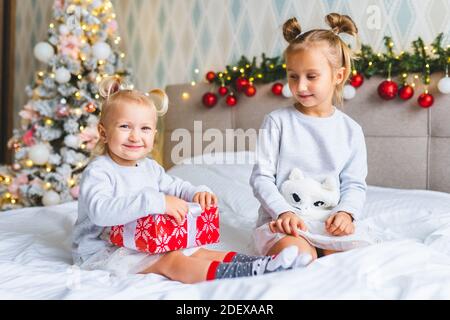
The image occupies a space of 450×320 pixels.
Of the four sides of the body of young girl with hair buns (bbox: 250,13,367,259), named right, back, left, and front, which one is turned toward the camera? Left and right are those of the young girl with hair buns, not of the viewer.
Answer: front

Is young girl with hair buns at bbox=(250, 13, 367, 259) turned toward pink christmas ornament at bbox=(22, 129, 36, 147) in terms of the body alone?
no

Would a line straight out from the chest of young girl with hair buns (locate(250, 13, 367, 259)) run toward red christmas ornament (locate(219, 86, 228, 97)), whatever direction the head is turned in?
no

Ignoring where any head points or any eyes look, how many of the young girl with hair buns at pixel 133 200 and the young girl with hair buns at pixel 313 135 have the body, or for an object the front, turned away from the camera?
0

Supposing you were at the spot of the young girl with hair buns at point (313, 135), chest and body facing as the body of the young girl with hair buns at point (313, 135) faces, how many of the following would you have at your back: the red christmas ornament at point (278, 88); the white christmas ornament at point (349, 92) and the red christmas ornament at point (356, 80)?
3

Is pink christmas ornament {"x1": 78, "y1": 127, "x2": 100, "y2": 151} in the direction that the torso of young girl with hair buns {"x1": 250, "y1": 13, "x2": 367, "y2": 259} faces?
no

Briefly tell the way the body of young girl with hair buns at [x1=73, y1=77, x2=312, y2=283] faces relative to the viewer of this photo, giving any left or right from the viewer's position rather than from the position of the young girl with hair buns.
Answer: facing the viewer and to the right of the viewer

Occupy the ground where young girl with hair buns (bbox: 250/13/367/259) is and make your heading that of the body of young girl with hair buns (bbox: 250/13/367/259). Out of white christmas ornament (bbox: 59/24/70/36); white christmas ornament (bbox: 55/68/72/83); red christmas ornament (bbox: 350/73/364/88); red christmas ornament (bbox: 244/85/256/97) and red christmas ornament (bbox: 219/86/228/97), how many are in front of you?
0

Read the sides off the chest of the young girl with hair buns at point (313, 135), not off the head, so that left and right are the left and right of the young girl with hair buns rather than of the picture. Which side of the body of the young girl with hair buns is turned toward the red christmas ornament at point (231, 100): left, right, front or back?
back

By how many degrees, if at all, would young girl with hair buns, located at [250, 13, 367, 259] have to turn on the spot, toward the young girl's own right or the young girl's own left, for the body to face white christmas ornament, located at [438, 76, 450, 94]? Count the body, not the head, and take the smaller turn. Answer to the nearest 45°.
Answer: approximately 135° to the young girl's own left

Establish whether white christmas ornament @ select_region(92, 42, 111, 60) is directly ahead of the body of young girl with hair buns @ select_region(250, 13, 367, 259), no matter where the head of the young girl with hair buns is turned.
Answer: no

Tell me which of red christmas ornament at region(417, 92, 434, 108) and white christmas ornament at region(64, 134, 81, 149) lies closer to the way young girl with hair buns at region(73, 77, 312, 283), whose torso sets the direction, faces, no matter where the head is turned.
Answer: the red christmas ornament

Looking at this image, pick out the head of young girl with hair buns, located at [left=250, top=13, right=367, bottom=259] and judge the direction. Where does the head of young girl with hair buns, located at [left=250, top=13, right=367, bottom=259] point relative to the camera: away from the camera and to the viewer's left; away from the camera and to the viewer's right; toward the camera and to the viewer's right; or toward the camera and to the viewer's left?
toward the camera and to the viewer's left

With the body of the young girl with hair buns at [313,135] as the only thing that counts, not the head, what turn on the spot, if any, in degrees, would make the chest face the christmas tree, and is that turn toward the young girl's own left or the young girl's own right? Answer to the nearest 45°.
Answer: approximately 135° to the young girl's own right

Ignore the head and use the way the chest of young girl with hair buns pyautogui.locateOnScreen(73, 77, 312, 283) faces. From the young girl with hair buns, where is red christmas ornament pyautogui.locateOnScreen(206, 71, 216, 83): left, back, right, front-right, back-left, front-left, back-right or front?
back-left
